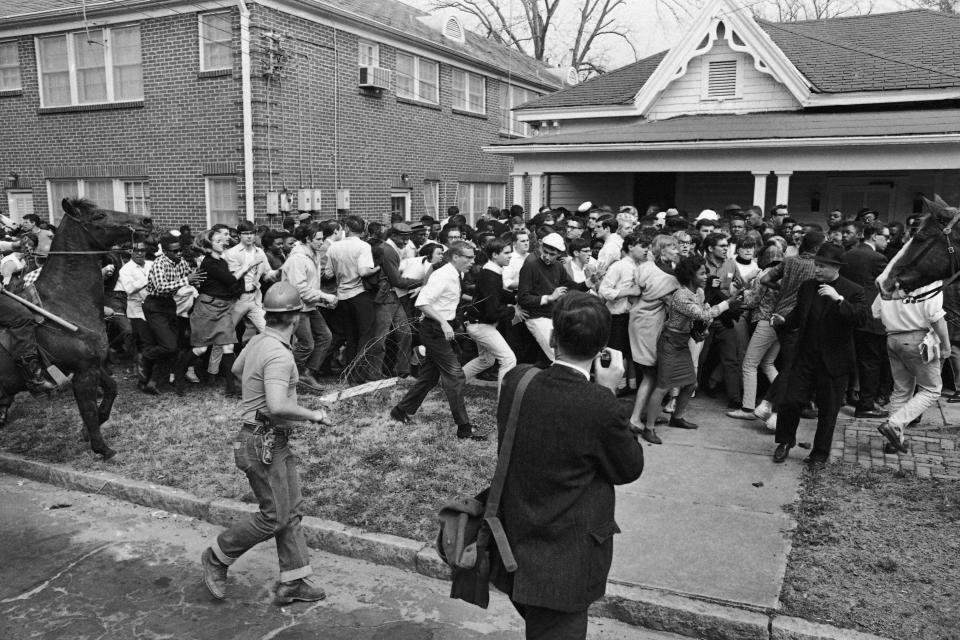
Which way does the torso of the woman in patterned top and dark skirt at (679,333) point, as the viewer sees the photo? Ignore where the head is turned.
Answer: to the viewer's right

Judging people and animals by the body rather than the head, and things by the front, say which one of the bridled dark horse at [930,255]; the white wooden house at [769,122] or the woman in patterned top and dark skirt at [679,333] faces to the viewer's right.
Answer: the woman in patterned top and dark skirt

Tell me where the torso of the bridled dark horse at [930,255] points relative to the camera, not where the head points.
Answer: to the viewer's left

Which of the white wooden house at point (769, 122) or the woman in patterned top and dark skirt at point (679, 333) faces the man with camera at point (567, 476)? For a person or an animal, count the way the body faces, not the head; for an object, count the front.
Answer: the white wooden house

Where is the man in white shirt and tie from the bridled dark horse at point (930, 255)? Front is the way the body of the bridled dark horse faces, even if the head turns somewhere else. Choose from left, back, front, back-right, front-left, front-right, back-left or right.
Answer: front

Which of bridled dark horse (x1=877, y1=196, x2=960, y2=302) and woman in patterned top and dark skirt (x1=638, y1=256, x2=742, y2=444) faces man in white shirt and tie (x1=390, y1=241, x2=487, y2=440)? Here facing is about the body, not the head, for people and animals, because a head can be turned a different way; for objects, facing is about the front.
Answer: the bridled dark horse

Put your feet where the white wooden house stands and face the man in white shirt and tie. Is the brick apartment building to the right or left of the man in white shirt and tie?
right

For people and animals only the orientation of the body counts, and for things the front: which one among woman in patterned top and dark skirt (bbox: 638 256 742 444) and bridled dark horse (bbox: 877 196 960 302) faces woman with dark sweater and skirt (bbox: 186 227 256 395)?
the bridled dark horse

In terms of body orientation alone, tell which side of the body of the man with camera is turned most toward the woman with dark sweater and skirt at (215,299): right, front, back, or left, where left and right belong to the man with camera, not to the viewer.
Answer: left

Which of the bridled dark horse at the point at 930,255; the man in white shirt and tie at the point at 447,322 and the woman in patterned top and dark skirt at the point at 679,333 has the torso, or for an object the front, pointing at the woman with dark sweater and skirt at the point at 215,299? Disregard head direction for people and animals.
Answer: the bridled dark horse

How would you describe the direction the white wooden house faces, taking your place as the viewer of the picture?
facing the viewer

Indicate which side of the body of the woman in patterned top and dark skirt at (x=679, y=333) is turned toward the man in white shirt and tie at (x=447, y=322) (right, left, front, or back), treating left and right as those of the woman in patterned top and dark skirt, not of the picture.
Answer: back

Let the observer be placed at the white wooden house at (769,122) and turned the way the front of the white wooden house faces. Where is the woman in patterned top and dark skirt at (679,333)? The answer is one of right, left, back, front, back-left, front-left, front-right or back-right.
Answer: front
